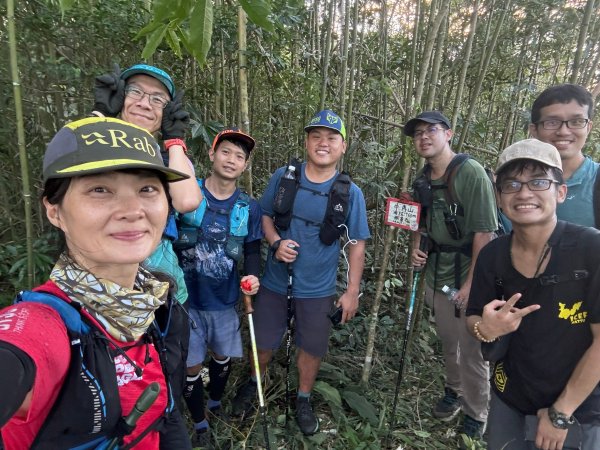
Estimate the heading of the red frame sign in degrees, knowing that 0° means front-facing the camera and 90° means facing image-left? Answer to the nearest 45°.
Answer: approximately 0°
